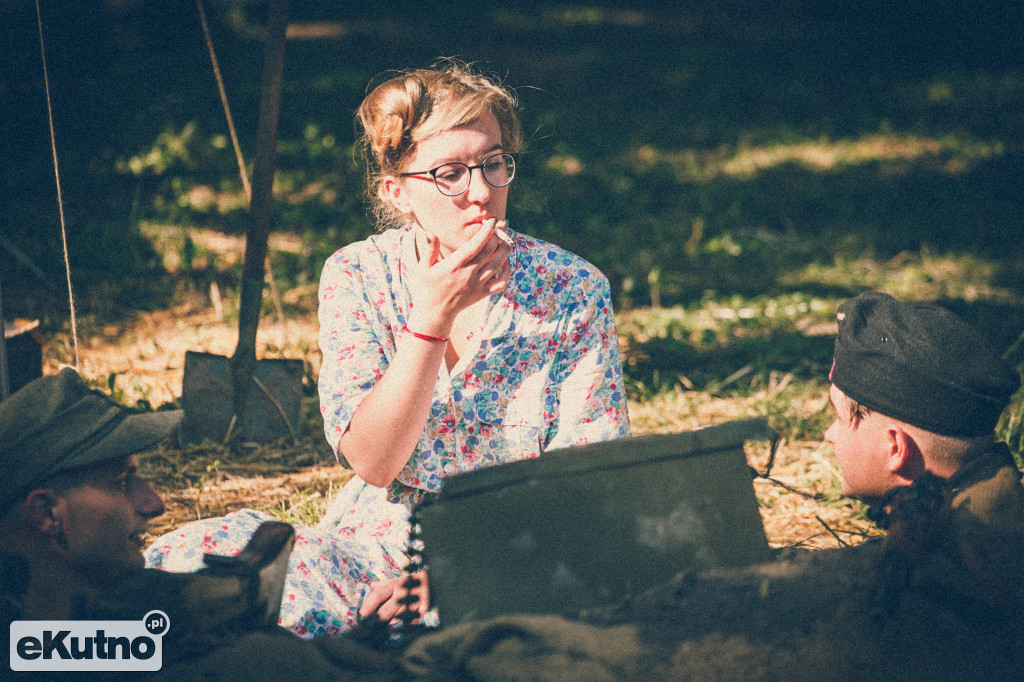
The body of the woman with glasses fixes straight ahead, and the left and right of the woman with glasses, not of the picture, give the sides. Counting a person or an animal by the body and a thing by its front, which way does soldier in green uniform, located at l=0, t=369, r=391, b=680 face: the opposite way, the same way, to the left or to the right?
to the left

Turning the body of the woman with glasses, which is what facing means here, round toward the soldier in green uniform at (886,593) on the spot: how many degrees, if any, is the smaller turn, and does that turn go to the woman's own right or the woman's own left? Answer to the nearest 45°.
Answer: approximately 45° to the woman's own left

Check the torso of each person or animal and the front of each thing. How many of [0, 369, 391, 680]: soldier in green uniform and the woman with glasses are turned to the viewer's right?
1

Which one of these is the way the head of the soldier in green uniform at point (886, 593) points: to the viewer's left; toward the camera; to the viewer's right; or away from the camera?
to the viewer's left

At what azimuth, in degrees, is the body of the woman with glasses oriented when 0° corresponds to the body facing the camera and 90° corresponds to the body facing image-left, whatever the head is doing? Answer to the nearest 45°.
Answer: approximately 0°

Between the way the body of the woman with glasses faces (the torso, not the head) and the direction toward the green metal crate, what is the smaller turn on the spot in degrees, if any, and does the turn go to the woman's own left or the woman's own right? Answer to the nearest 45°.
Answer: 0° — they already face it

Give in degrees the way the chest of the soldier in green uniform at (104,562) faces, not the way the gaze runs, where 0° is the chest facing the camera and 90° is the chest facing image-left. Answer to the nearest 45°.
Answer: approximately 270°

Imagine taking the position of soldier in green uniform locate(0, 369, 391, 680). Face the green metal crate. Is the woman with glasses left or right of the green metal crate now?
left
